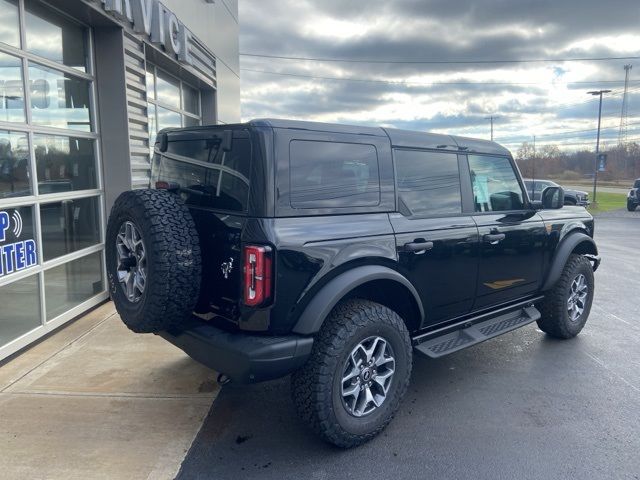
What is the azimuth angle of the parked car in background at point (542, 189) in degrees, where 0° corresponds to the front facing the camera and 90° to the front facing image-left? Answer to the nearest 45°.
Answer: approximately 315°

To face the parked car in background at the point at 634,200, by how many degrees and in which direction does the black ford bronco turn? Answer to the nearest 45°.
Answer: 0° — it already faces it

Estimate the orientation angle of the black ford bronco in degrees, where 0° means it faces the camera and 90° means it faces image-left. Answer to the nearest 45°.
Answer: approximately 225°

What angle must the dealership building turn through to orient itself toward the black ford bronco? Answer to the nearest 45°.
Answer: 0° — it already faces it

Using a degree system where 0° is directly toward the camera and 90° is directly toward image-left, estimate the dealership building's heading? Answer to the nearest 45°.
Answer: approximately 315°

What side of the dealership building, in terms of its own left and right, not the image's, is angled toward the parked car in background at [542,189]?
left
